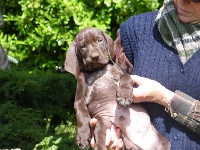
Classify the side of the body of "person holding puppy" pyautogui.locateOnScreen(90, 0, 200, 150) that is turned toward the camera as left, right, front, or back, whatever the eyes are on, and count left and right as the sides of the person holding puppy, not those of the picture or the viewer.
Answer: front

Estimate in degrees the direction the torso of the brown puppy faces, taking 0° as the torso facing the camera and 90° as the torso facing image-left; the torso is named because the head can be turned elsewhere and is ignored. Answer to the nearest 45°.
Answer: approximately 0°
